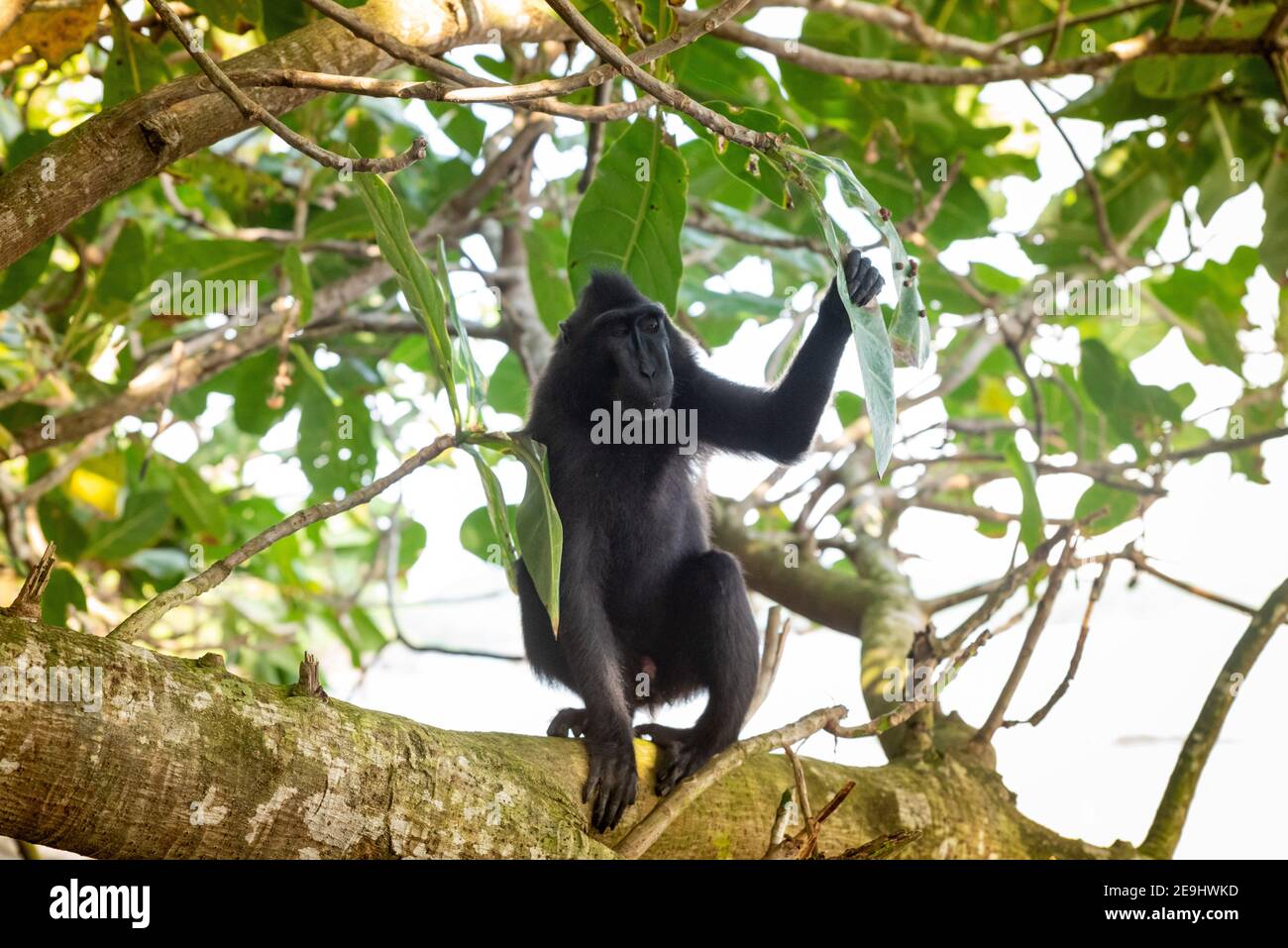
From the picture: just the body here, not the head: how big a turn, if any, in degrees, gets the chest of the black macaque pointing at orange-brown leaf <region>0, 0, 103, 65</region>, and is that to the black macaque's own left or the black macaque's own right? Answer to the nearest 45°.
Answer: approximately 45° to the black macaque's own right

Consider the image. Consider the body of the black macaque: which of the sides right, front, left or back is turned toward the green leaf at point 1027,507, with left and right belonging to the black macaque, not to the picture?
left

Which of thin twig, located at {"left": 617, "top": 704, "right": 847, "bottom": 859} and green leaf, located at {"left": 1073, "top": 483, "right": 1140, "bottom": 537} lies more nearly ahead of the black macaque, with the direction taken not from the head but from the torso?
the thin twig

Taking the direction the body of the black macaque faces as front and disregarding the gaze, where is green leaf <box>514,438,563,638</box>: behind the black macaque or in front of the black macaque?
in front

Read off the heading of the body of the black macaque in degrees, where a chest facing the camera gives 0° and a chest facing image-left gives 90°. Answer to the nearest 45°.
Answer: approximately 0°

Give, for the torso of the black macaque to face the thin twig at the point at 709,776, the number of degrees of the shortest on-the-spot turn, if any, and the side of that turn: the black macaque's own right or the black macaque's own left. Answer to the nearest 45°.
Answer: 0° — it already faces it
